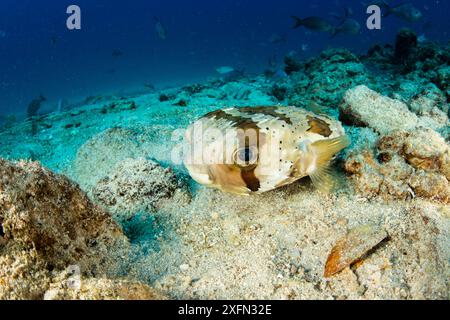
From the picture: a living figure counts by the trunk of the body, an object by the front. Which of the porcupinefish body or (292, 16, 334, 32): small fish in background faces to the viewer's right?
the small fish in background

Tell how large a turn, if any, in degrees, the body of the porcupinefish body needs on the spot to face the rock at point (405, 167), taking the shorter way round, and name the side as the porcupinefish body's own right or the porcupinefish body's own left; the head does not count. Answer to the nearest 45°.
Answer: approximately 180°

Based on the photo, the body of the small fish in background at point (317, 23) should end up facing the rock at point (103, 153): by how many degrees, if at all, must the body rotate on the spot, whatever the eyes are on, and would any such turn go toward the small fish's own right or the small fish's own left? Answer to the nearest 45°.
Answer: approximately 90° to the small fish's own right

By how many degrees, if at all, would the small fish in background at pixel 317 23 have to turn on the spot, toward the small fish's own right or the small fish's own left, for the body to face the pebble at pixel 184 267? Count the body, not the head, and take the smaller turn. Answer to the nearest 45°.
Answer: approximately 90° to the small fish's own right

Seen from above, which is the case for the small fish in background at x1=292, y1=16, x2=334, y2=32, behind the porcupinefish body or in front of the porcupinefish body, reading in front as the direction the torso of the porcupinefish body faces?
behind

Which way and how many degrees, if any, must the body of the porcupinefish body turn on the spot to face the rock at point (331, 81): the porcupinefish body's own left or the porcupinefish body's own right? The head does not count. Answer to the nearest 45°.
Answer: approximately 135° to the porcupinefish body's own right

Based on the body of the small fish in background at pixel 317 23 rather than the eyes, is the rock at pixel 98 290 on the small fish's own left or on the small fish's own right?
on the small fish's own right

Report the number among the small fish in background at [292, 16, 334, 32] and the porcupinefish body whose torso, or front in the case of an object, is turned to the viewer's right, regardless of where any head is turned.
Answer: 1

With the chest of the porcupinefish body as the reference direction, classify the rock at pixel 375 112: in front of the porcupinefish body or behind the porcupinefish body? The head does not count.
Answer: behind

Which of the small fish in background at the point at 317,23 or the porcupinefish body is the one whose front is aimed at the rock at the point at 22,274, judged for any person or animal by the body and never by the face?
the porcupinefish body
